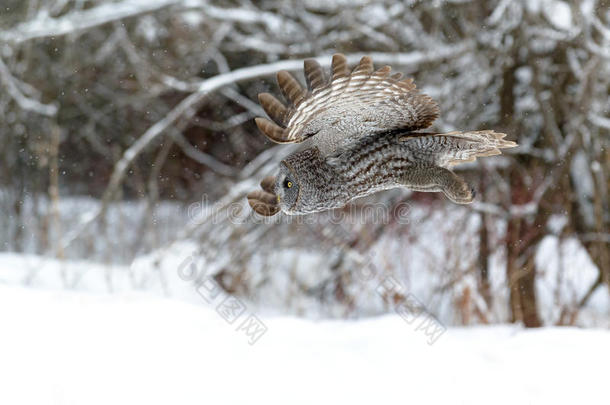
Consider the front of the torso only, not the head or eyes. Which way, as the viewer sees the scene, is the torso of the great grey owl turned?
to the viewer's left
